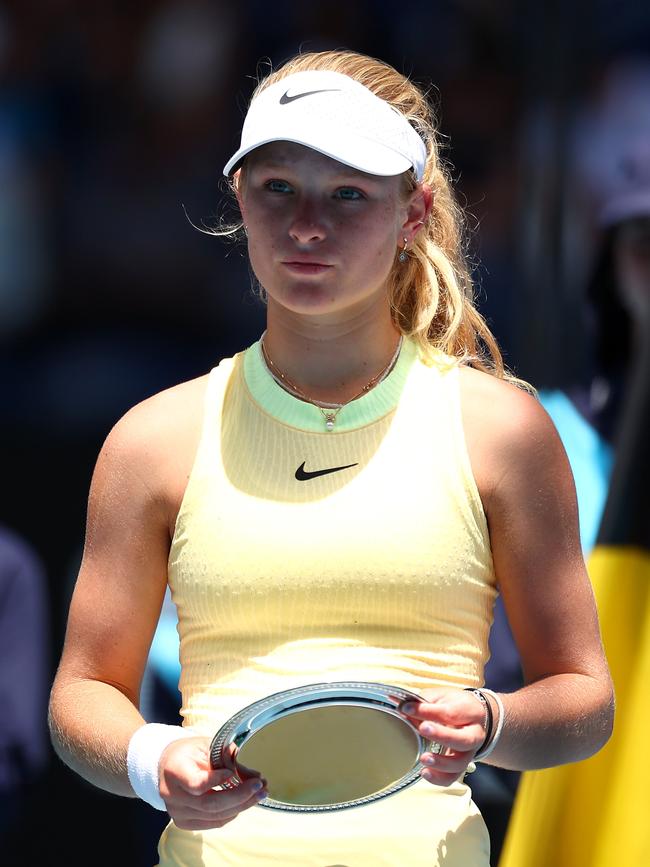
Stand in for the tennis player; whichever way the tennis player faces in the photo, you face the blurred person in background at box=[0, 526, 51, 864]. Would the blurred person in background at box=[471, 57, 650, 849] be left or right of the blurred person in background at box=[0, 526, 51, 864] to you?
right

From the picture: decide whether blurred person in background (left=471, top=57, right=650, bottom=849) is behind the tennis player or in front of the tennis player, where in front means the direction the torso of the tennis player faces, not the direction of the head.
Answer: behind

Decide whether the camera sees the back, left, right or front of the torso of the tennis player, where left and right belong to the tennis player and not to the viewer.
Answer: front

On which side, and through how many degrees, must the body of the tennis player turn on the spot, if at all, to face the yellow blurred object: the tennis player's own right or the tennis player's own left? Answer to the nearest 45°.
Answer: approximately 135° to the tennis player's own left

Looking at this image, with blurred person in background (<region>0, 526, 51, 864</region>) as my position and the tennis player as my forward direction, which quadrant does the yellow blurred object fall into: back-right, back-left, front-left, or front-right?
front-left
